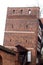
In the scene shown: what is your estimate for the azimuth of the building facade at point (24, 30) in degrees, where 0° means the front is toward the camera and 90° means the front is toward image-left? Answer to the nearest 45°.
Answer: approximately 0°
